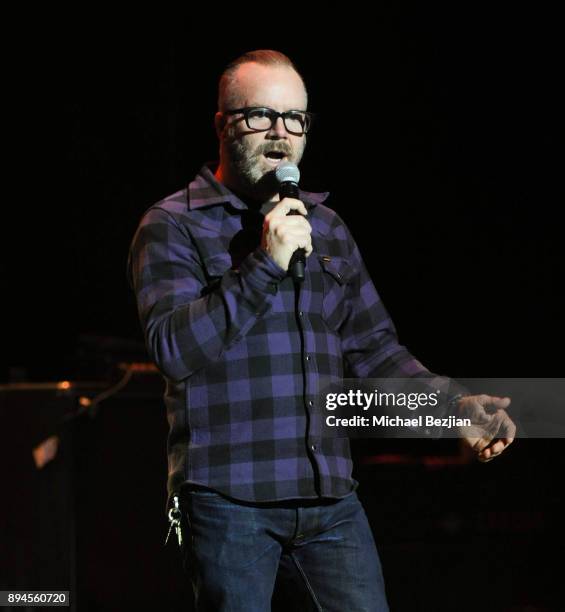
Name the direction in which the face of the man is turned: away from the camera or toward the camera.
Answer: toward the camera

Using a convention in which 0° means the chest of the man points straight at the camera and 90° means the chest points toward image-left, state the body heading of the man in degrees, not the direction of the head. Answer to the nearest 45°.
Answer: approximately 315°
